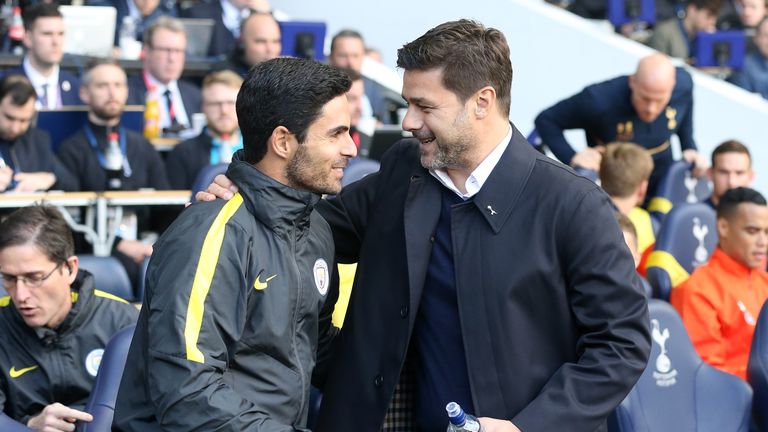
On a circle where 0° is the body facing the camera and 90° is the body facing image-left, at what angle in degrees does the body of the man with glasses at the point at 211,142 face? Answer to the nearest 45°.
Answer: approximately 0°

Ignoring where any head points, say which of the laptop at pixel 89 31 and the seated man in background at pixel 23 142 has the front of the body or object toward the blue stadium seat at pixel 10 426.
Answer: the seated man in background

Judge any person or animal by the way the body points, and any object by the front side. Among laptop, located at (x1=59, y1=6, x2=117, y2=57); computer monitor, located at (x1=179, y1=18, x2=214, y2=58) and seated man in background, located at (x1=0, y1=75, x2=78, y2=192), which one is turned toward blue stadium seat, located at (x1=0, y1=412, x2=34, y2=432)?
the seated man in background

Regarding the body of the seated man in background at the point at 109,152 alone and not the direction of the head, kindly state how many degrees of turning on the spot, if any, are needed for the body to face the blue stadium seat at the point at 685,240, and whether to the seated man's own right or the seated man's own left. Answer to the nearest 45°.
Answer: approximately 45° to the seated man's own left

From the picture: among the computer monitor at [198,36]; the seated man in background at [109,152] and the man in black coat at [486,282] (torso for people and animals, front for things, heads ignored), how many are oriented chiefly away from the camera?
1

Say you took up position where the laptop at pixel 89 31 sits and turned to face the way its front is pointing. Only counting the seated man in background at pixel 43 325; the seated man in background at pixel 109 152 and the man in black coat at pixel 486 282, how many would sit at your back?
3

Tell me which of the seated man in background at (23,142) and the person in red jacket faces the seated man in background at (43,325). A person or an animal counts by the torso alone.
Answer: the seated man in background at (23,142)

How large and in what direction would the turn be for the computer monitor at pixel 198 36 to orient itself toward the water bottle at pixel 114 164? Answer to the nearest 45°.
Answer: approximately 180°

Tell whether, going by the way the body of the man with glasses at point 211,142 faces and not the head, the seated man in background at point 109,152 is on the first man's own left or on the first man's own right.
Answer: on the first man's own right

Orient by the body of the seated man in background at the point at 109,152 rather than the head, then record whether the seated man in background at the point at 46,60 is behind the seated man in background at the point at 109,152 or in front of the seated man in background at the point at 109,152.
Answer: behind
